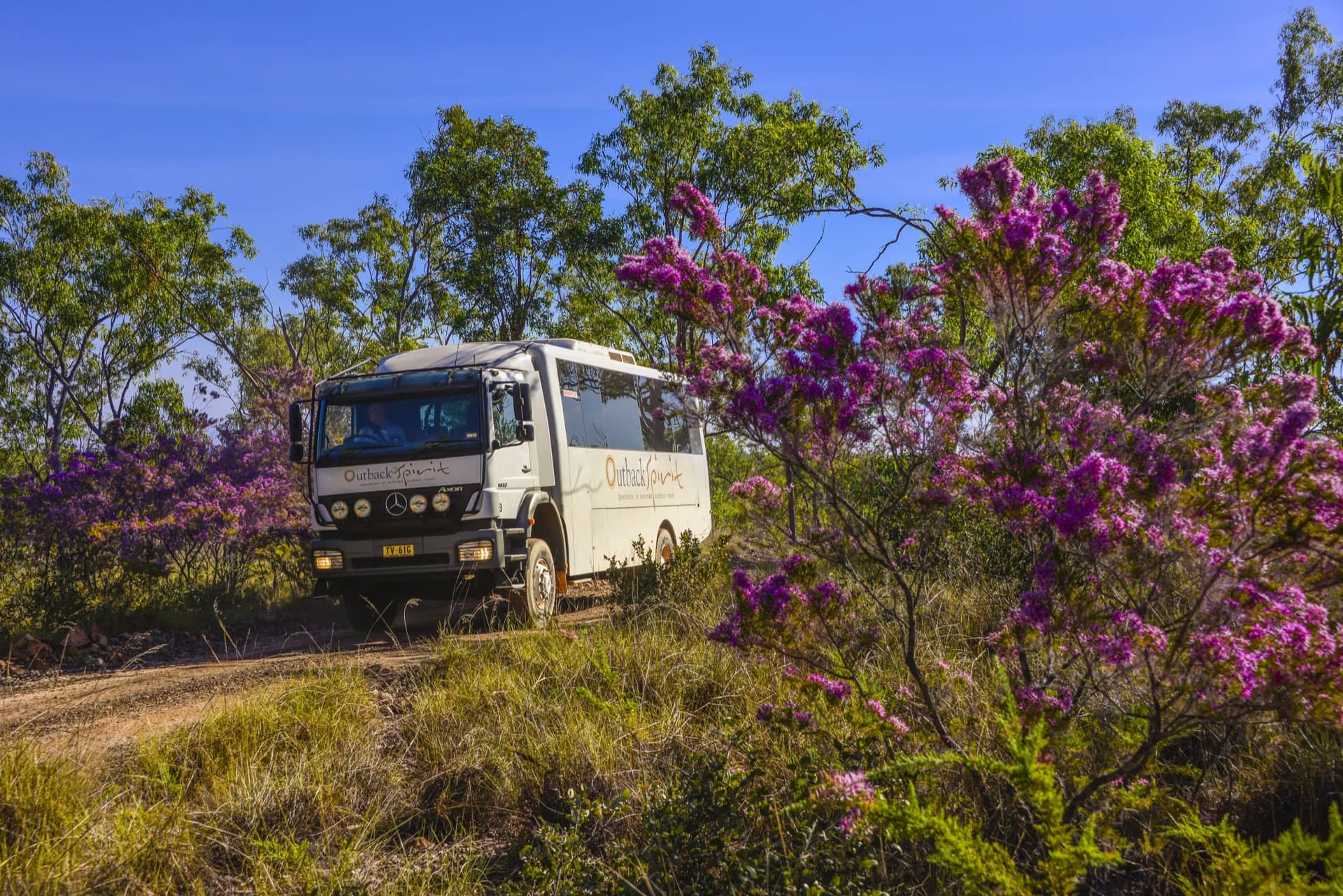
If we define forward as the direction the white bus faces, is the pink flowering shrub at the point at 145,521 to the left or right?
on its right

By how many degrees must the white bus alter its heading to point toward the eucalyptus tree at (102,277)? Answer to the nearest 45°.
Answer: approximately 90° to its right

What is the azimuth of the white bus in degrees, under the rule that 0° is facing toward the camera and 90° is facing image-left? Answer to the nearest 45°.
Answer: approximately 45°

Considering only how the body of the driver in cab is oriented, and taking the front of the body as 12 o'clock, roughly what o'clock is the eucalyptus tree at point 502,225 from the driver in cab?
The eucalyptus tree is roughly at 5 o'clock from the driver in cab.

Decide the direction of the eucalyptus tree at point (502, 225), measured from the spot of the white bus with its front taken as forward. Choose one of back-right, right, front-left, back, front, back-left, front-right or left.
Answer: back-right

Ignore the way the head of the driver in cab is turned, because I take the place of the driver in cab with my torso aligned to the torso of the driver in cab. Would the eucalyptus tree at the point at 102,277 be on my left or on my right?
on my right

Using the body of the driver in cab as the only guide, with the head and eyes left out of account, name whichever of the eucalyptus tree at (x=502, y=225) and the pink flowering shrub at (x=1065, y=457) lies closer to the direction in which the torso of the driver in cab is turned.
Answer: the pink flowering shrub

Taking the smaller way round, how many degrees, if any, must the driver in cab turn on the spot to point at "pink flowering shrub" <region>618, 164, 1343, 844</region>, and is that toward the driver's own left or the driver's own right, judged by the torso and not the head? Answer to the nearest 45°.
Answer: approximately 45° to the driver's own left

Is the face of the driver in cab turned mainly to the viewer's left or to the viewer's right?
to the viewer's left
